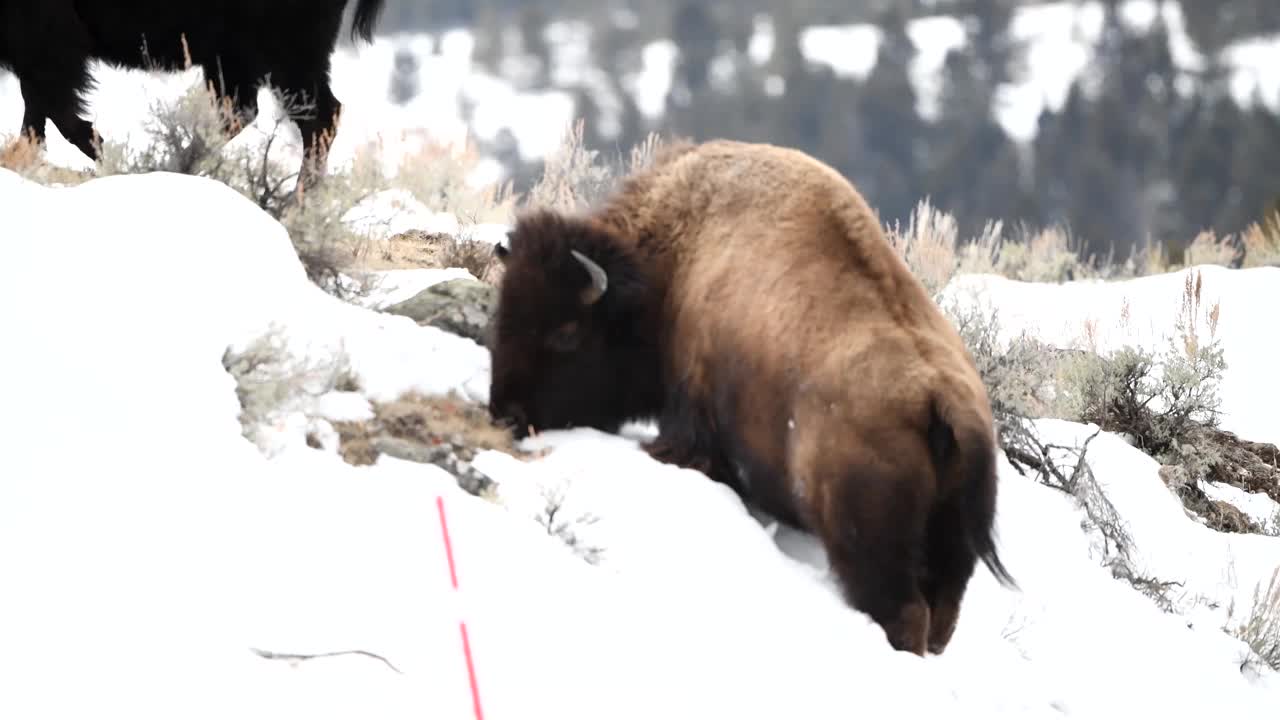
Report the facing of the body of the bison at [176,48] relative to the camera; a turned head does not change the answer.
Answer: to the viewer's left

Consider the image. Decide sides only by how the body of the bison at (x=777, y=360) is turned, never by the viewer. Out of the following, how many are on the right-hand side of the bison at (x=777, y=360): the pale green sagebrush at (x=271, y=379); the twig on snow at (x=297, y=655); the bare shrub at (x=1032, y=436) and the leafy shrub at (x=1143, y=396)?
2

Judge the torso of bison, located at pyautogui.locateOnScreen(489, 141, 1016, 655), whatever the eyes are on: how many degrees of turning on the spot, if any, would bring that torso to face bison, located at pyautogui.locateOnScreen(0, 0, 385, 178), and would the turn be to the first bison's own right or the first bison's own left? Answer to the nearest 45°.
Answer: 0° — it already faces it

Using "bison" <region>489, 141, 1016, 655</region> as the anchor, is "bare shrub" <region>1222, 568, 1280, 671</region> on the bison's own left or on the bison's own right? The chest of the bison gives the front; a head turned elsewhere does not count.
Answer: on the bison's own right

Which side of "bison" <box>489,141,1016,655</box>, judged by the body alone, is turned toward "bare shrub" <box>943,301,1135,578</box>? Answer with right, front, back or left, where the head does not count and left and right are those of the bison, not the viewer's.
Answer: right

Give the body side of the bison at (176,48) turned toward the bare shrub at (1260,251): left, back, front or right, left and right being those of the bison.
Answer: back

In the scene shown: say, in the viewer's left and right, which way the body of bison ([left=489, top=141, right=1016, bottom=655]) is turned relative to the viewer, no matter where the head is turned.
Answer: facing away from the viewer and to the left of the viewer

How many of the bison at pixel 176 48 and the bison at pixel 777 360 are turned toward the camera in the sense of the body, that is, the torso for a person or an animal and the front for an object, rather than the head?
0

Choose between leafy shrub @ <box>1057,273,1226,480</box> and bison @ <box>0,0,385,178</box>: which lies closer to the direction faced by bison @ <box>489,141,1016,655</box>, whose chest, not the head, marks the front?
the bison
